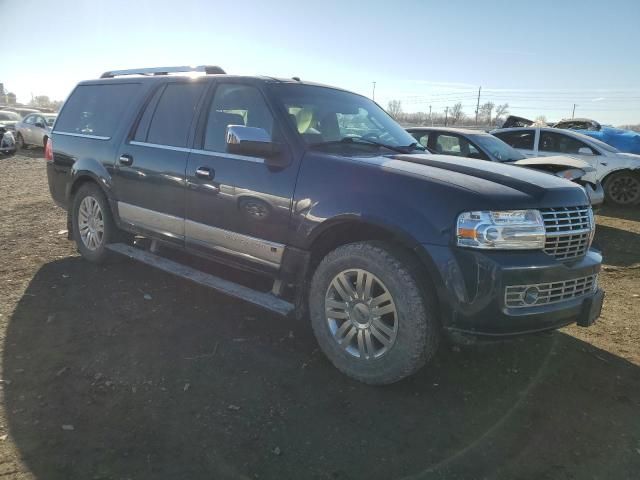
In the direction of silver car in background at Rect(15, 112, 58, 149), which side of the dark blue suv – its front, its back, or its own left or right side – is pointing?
back

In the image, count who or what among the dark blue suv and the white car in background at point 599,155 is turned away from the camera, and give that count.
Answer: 0

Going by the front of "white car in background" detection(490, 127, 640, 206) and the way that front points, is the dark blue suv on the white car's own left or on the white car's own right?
on the white car's own right

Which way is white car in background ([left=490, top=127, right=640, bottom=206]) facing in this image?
to the viewer's right

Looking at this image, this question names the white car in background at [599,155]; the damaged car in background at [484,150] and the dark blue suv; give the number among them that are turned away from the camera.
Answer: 0

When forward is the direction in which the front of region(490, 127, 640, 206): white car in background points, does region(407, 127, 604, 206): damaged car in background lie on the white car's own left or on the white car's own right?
on the white car's own right

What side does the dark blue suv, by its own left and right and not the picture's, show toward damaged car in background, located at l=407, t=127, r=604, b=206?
left

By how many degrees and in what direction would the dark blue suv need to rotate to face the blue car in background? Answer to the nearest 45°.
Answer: approximately 90° to its left

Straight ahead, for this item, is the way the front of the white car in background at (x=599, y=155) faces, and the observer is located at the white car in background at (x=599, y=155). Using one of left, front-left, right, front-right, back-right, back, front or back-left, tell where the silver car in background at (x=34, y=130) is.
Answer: back

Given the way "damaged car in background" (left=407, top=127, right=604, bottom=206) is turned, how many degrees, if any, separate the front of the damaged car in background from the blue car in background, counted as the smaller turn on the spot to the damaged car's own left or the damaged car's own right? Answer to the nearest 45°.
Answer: approximately 90° to the damaged car's own left

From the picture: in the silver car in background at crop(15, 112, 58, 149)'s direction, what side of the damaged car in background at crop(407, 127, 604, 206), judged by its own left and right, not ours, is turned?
back

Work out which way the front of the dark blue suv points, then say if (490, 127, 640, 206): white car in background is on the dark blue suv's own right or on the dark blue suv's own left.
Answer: on the dark blue suv's own left

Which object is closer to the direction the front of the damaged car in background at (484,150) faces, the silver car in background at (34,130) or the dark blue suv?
the dark blue suv
